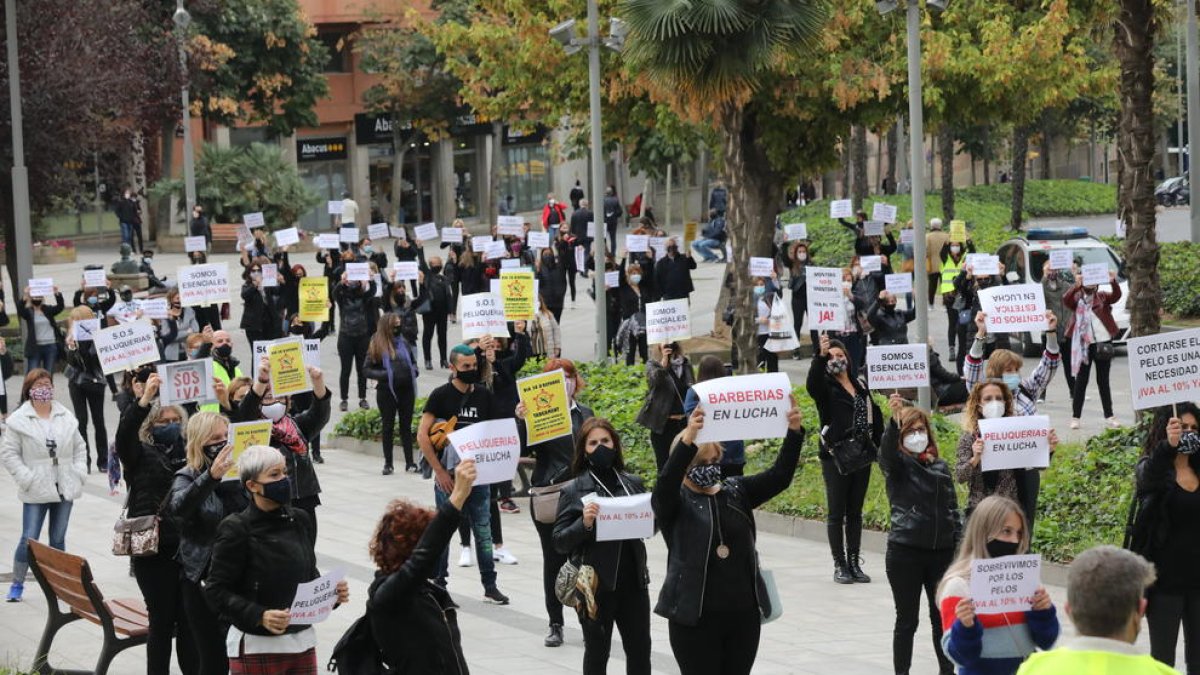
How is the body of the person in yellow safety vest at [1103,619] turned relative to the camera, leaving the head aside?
away from the camera

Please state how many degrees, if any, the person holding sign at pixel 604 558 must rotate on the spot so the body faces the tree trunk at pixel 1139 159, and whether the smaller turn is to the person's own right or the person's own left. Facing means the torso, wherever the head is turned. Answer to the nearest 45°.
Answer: approximately 135° to the person's own left

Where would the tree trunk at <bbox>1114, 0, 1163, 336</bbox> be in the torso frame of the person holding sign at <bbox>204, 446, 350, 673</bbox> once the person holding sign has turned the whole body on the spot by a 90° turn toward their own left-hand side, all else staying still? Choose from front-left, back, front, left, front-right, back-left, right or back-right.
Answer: front

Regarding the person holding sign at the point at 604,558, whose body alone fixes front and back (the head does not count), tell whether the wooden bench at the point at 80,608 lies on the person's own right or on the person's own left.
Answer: on the person's own right

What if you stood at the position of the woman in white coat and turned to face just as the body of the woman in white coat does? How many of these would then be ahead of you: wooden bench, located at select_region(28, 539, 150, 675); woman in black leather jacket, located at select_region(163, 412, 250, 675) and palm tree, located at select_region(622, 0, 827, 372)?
2

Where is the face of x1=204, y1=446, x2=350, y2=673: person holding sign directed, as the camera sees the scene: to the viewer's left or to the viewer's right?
to the viewer's right

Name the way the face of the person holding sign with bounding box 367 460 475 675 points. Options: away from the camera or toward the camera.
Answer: away from the camera

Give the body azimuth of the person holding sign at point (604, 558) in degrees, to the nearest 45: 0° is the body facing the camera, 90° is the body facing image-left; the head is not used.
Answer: approximately 0°

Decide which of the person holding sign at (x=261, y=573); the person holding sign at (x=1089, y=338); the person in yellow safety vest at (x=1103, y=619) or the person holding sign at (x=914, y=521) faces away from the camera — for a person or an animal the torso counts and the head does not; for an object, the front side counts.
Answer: the person in yellow safety vest

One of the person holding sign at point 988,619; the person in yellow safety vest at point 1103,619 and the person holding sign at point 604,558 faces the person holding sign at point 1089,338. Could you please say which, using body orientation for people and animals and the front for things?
the person in yellow safety vest
